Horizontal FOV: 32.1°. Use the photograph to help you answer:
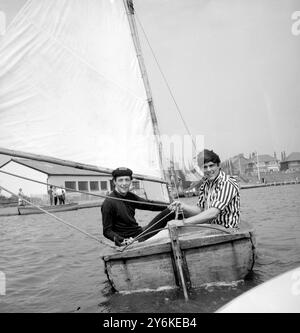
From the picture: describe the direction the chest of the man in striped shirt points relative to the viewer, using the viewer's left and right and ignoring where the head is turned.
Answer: facing the viewer and to the left of the viewer

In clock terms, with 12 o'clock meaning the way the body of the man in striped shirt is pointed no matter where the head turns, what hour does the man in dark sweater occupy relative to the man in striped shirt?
The man in dark sweater is roughly at 2 o'clock from the man in striped shirt.

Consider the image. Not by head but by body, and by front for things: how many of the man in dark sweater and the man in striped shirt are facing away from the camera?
0

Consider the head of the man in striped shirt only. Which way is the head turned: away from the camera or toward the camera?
toward the camera

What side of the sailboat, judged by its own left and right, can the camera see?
back

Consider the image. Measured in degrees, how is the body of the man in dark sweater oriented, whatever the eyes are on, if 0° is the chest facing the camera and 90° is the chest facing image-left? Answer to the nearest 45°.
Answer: approximately 315°

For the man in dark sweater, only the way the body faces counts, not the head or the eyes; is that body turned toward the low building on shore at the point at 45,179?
no

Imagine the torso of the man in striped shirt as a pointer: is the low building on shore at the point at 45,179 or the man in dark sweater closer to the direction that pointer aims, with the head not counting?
the man in dark sweater

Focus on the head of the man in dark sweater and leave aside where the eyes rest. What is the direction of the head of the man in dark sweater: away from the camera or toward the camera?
toward the camera
